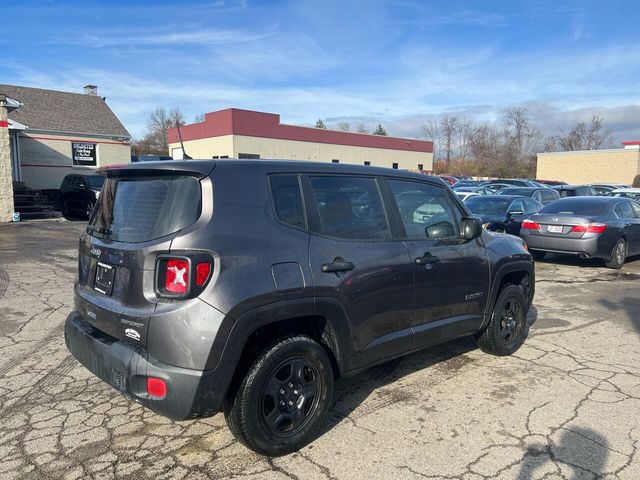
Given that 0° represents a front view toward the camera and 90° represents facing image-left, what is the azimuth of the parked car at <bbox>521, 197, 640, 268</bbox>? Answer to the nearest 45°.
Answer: approximately 225°

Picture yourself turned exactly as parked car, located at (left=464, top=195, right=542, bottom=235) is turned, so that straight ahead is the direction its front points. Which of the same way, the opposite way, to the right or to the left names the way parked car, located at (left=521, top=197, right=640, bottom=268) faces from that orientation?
the opposite way

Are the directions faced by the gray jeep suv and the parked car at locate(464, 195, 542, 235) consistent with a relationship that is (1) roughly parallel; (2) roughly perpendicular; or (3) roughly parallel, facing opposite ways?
roughly parallel, facing opposite ways

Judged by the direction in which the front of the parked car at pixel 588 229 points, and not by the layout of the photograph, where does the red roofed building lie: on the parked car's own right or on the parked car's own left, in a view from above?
on the parked car's own left

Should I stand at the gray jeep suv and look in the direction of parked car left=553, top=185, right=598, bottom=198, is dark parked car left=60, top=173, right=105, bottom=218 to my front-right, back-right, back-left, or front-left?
front-left

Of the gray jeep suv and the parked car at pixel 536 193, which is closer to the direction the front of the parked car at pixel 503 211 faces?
the gray jeep suv

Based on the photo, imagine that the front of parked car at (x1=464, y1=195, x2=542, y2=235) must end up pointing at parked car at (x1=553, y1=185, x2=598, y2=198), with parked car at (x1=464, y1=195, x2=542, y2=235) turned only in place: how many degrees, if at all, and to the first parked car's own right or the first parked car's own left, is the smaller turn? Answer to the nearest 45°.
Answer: approximately 135° to the first parked car's own right

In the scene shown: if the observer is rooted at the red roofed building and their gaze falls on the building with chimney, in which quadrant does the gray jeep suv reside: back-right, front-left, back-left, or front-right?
front-left

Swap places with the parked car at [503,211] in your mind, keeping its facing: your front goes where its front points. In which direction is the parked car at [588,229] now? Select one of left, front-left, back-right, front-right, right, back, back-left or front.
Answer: left

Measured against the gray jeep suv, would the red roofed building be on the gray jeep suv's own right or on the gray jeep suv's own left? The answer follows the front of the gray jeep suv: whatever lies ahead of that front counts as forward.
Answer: on the gray jeep suv's own left

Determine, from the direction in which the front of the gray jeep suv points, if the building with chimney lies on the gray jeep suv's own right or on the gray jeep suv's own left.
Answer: on the gray jeep suv's own left

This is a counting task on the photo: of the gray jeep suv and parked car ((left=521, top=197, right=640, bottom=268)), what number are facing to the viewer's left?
0

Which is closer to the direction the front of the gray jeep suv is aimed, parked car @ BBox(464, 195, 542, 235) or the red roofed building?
the parked car

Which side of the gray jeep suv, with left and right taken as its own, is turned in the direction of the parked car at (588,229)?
front

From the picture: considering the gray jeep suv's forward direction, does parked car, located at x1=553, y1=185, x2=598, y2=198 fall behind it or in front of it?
in front
